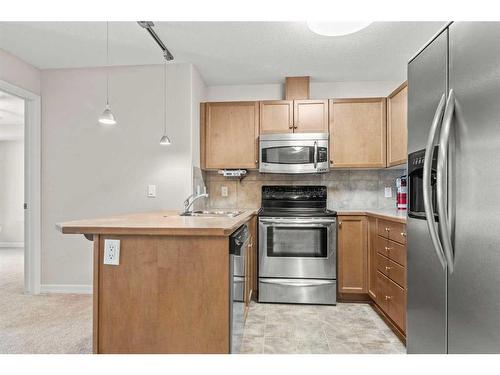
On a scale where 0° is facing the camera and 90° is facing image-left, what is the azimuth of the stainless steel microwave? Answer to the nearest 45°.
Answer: approximately 0°

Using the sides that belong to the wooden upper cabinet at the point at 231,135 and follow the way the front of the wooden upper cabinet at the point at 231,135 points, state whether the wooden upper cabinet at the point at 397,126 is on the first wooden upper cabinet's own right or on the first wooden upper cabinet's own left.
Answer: on the first wooden upper cabinet's own left

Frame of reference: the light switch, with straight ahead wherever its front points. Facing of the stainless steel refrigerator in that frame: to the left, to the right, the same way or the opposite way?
to the right

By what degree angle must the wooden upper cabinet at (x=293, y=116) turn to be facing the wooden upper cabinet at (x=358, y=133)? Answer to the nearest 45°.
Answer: approximately 90° to its left

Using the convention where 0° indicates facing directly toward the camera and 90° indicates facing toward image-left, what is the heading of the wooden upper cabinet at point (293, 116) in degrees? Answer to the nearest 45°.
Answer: approximately 0°

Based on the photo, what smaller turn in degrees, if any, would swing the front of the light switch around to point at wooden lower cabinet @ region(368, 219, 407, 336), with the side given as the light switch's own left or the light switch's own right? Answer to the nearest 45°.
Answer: approximately 45° to the light switch's own left

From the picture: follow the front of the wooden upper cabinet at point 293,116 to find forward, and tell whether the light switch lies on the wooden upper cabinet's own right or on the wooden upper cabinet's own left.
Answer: on the wooden upper cabinet's own right

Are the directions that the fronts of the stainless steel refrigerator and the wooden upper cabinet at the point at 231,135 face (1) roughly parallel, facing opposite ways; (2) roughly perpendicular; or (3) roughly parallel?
roughly perpendicular

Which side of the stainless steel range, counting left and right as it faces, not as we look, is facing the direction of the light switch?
right

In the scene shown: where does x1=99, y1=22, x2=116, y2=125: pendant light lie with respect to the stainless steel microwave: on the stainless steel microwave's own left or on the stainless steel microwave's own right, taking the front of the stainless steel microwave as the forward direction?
on the stainless steel microwave's own right
